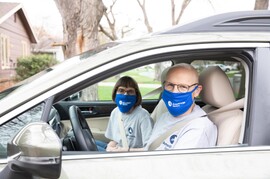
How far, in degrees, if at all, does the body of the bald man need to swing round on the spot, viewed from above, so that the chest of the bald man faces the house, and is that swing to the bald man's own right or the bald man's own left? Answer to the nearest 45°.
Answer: approximately 90° to the bald man's own right

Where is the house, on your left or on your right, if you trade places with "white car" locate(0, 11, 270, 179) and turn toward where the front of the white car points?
on your right

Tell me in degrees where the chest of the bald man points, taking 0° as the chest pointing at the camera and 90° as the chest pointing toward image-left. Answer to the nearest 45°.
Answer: approximately 45°

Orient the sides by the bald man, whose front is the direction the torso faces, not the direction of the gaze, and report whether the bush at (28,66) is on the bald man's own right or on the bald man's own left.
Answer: on the bald man's own right

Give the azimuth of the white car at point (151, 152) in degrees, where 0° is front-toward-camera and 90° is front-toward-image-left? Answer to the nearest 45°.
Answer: approximately 90°

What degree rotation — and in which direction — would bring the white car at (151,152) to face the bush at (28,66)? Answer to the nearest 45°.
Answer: approximately 90° to its right
